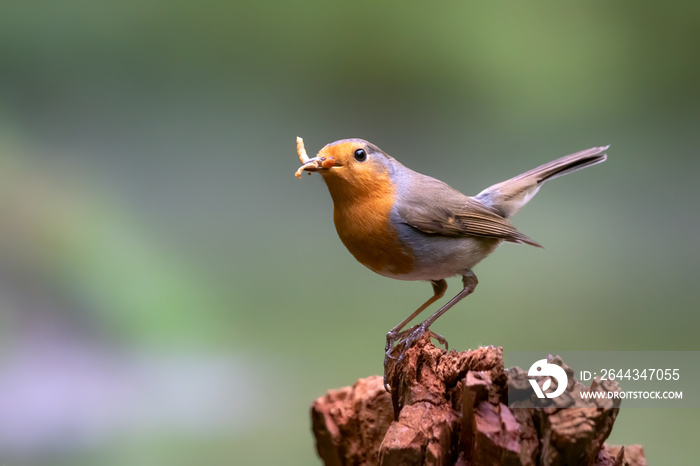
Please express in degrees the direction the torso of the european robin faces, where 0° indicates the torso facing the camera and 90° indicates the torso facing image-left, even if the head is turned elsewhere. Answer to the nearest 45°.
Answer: approximately 90°
